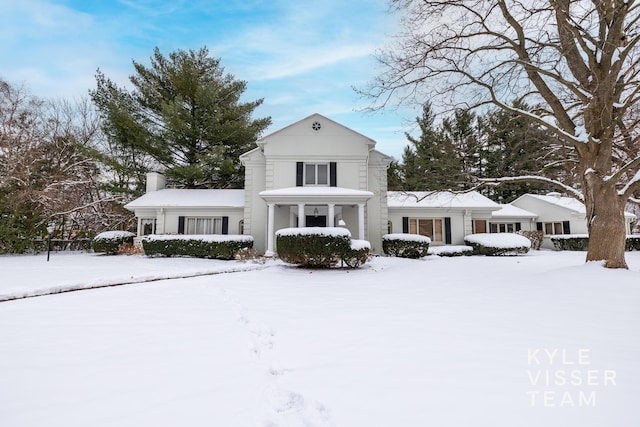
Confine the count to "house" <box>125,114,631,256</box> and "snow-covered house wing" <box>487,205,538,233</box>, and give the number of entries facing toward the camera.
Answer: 2

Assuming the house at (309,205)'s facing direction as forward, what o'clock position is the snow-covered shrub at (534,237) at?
The snow-covered shrub is roughly at 8 o'clock from the house.

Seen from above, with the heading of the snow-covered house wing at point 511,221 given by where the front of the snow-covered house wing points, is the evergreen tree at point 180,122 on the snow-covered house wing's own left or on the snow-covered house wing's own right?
on the snow-covered house wing's own right

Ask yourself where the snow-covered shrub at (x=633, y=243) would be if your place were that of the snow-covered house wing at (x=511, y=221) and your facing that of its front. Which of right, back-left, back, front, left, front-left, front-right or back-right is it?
left

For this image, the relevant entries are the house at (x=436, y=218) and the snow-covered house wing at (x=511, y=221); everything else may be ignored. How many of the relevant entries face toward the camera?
2
